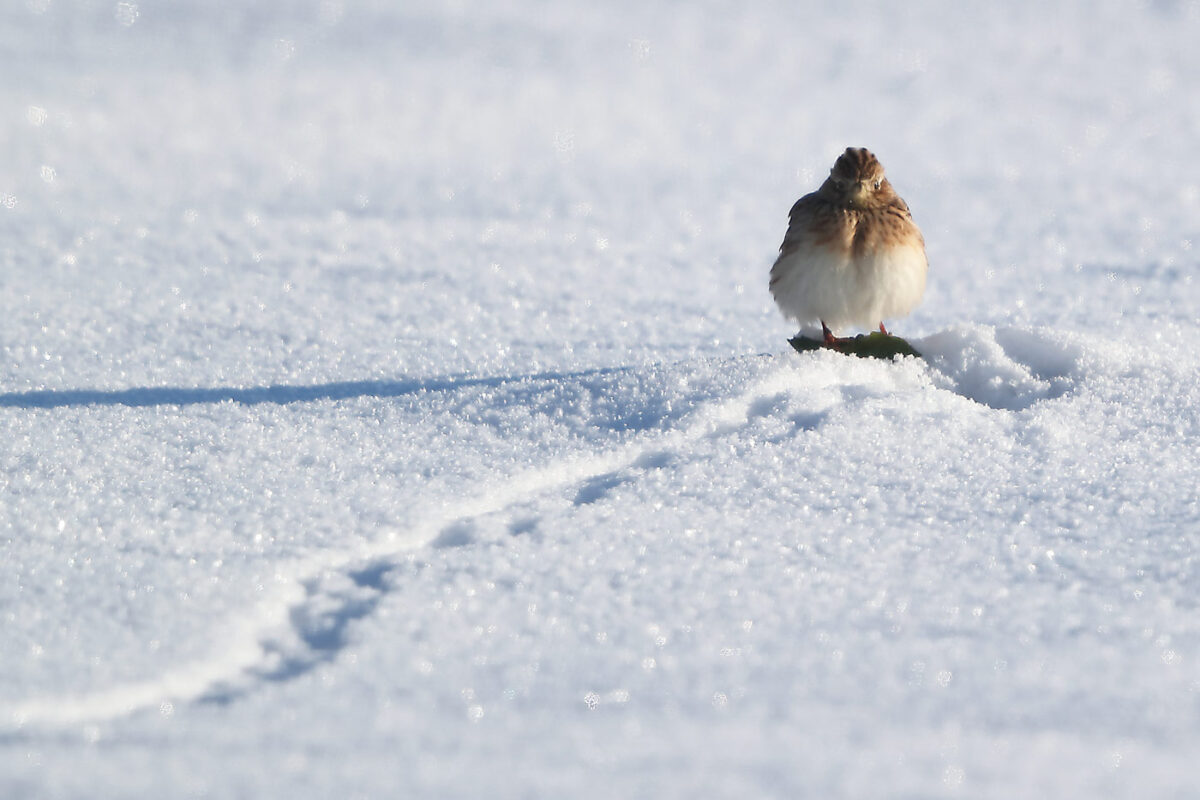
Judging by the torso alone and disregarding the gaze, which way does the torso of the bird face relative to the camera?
toward the camera
